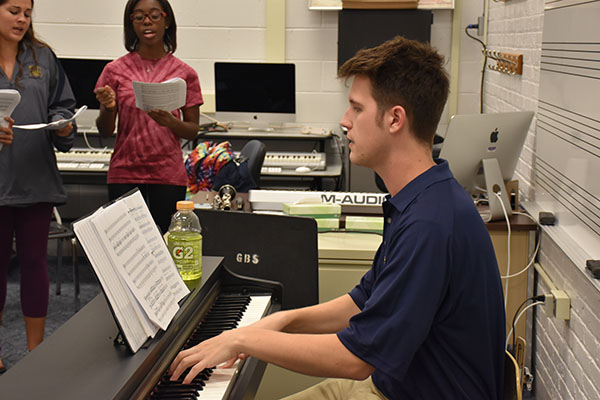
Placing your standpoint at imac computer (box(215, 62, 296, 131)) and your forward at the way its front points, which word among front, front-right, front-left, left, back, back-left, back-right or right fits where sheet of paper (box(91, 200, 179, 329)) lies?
front

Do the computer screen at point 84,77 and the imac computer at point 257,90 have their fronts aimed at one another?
no

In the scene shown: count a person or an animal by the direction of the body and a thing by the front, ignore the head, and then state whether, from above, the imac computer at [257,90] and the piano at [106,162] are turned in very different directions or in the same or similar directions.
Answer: same or similar directions

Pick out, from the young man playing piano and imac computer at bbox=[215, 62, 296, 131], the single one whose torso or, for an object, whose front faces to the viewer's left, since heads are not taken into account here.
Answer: the young man playing piano

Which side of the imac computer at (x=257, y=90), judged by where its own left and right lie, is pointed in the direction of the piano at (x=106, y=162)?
right

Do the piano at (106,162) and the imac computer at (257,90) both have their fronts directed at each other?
no

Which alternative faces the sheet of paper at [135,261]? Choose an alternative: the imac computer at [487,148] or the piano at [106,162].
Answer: the piano

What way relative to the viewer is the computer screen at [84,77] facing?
toward the camera

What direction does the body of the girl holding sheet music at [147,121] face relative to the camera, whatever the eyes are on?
toward the camera

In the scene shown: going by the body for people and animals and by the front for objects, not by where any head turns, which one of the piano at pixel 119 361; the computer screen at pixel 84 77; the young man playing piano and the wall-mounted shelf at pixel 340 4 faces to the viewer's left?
the young man playing piano

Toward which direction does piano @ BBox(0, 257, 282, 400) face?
to the viewer's right

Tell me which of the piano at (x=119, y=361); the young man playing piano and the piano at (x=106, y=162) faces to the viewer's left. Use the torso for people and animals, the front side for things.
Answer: the young man playing piano

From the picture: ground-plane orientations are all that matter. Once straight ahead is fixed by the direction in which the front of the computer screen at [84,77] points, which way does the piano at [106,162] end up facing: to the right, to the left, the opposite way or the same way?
the same way

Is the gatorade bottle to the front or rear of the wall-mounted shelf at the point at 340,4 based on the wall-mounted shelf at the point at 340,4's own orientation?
to the front

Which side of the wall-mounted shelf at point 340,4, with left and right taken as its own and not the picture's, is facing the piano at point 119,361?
front

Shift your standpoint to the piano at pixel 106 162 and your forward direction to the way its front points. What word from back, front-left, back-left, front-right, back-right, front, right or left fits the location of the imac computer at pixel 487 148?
front-left

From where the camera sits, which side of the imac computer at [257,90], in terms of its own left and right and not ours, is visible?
front

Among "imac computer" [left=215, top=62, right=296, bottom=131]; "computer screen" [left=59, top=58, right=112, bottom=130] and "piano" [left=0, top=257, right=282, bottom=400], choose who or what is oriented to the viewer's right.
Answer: the piano

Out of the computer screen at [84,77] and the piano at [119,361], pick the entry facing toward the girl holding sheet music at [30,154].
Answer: the computer screen

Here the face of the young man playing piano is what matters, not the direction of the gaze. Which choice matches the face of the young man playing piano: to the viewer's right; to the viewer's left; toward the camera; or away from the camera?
to the viewer's left

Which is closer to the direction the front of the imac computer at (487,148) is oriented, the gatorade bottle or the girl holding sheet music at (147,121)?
the girl holding sheet music

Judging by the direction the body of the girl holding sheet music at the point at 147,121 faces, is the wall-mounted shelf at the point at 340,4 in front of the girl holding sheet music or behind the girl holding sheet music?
behind
